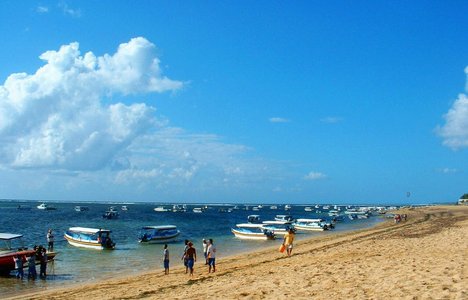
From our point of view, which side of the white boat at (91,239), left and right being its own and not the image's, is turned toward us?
left

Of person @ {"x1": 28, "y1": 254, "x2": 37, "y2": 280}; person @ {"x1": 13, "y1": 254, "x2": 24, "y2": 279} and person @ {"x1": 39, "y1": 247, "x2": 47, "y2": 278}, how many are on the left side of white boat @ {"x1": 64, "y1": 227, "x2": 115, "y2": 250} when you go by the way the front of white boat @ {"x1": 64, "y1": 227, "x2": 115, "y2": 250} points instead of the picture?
3

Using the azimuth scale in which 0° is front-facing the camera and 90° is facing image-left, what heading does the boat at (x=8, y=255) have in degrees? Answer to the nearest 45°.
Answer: approximately 270°

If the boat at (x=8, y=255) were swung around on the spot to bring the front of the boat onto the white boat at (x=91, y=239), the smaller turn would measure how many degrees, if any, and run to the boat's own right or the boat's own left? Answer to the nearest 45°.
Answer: approximately 45° to the boat's own left
